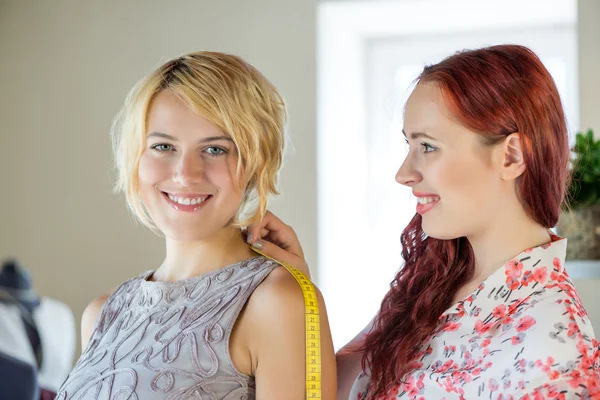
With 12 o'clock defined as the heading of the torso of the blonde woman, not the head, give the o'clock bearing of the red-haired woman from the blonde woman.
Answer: The red-haired woman is roughly at 8 o'clock from the blonde woman.

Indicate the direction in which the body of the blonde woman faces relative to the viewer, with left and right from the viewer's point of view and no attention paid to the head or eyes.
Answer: facing the viewer and to the left of the viewer

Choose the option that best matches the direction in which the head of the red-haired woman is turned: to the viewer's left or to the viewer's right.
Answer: to the viewer's left

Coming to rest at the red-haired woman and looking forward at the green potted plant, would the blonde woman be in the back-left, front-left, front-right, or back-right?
back-left

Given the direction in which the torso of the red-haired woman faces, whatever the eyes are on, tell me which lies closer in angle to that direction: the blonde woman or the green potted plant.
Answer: the blonde woman

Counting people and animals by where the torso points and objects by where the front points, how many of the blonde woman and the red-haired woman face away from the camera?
0

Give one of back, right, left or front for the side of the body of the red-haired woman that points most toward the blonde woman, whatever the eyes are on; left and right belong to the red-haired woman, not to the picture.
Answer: front

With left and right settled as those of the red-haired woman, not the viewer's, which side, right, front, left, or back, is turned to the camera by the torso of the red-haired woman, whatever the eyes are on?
left

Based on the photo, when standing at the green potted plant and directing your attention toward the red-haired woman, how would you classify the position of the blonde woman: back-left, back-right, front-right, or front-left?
front-right

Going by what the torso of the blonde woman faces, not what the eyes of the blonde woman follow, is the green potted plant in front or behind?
behind
